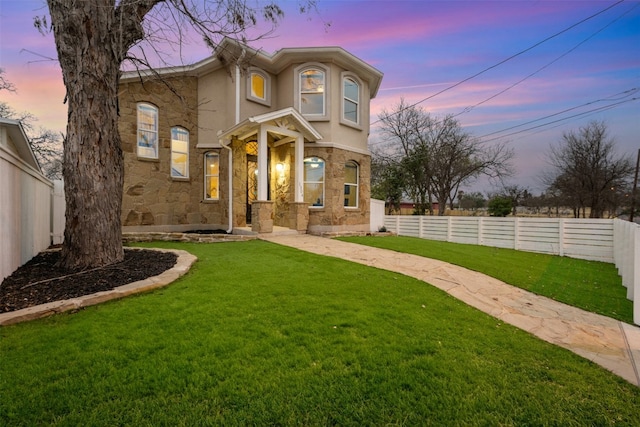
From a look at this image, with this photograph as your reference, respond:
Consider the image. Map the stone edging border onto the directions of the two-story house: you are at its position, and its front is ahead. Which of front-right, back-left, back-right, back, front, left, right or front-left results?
front

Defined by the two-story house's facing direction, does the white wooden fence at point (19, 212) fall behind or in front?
in front

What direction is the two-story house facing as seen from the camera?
toward the camera

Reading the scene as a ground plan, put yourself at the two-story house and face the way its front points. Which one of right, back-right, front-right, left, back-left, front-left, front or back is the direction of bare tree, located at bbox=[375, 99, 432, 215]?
back-left

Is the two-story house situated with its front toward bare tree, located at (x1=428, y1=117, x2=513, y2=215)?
no

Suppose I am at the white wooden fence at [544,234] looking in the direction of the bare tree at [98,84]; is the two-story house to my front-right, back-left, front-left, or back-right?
front-right

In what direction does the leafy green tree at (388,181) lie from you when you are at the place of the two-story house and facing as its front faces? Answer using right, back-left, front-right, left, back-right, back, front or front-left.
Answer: back-left

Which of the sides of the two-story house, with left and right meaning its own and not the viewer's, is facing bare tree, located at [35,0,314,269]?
front

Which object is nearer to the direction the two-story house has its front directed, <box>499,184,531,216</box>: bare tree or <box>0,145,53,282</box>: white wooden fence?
the white wooden fence

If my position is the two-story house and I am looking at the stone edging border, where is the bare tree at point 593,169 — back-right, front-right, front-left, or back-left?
back-left

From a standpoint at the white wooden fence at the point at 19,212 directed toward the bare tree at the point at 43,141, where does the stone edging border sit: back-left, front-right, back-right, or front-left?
back-right

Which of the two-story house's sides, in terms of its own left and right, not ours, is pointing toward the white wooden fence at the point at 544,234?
left

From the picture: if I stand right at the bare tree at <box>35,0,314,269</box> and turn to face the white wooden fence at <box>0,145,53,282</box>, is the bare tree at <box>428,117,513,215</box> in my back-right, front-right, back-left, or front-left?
back-right

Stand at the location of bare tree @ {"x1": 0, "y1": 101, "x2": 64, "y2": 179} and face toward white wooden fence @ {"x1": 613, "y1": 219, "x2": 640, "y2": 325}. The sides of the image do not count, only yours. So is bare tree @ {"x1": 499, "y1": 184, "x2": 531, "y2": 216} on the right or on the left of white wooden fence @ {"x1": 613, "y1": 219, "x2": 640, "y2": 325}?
left

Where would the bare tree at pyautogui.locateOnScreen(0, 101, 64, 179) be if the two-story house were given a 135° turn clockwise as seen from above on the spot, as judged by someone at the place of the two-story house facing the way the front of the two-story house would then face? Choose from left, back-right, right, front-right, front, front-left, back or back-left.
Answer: front

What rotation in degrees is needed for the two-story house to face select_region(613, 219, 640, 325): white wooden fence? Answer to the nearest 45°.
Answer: approximately 45° to its left
